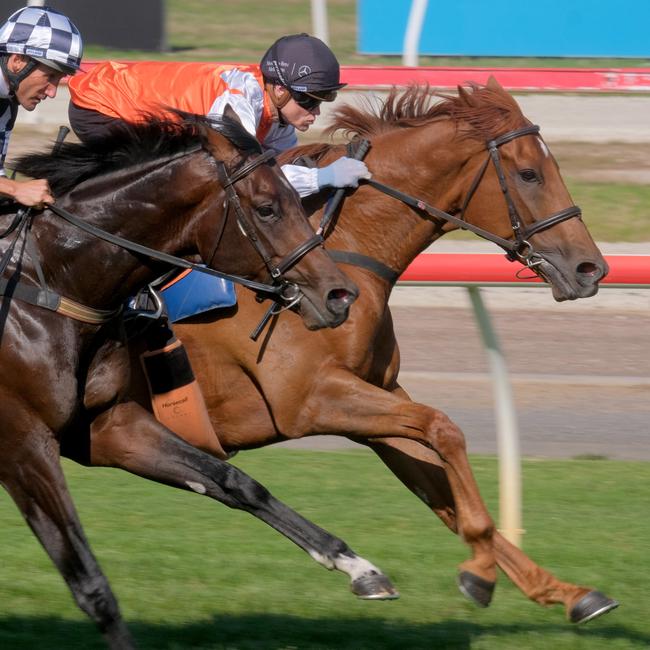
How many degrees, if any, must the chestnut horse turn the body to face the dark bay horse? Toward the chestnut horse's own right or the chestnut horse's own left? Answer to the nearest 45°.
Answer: approximately 135° to the chestnut horse's own right

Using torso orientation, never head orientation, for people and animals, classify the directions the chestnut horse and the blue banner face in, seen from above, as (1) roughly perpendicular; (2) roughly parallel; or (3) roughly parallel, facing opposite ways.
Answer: roughly perpendicular

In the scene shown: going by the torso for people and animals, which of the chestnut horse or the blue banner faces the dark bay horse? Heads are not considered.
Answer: the blue banner

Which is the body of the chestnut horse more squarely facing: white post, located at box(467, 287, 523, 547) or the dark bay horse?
the white post

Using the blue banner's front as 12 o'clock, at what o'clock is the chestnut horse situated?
The chestnut horse is roughly at 12 o'clock from the blue banner.

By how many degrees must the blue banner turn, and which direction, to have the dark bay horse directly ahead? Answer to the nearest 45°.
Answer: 0° — it already faces it

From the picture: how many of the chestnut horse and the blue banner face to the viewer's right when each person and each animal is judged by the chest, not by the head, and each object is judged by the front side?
1

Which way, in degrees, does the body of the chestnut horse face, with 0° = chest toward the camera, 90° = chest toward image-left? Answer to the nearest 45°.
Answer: approximately 270°
